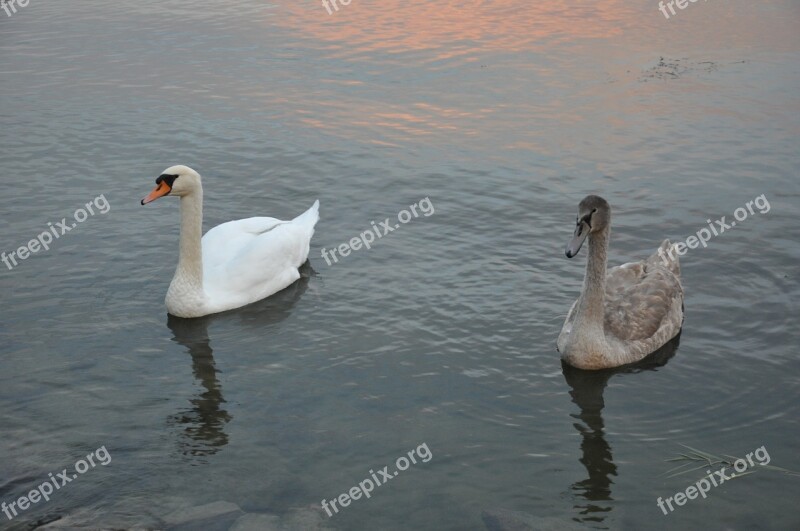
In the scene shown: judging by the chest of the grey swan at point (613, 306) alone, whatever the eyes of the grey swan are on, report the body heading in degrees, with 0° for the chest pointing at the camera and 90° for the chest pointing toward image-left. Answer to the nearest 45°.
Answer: approximately 45°

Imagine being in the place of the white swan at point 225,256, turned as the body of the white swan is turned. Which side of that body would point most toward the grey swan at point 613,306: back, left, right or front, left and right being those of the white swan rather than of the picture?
left

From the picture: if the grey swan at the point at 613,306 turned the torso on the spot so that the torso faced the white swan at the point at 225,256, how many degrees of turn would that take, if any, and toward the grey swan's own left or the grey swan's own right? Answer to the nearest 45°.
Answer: approximately 45° to the grey swan's own right

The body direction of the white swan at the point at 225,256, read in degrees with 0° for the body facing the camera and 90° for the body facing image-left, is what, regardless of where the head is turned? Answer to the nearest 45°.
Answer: approximately 45°
